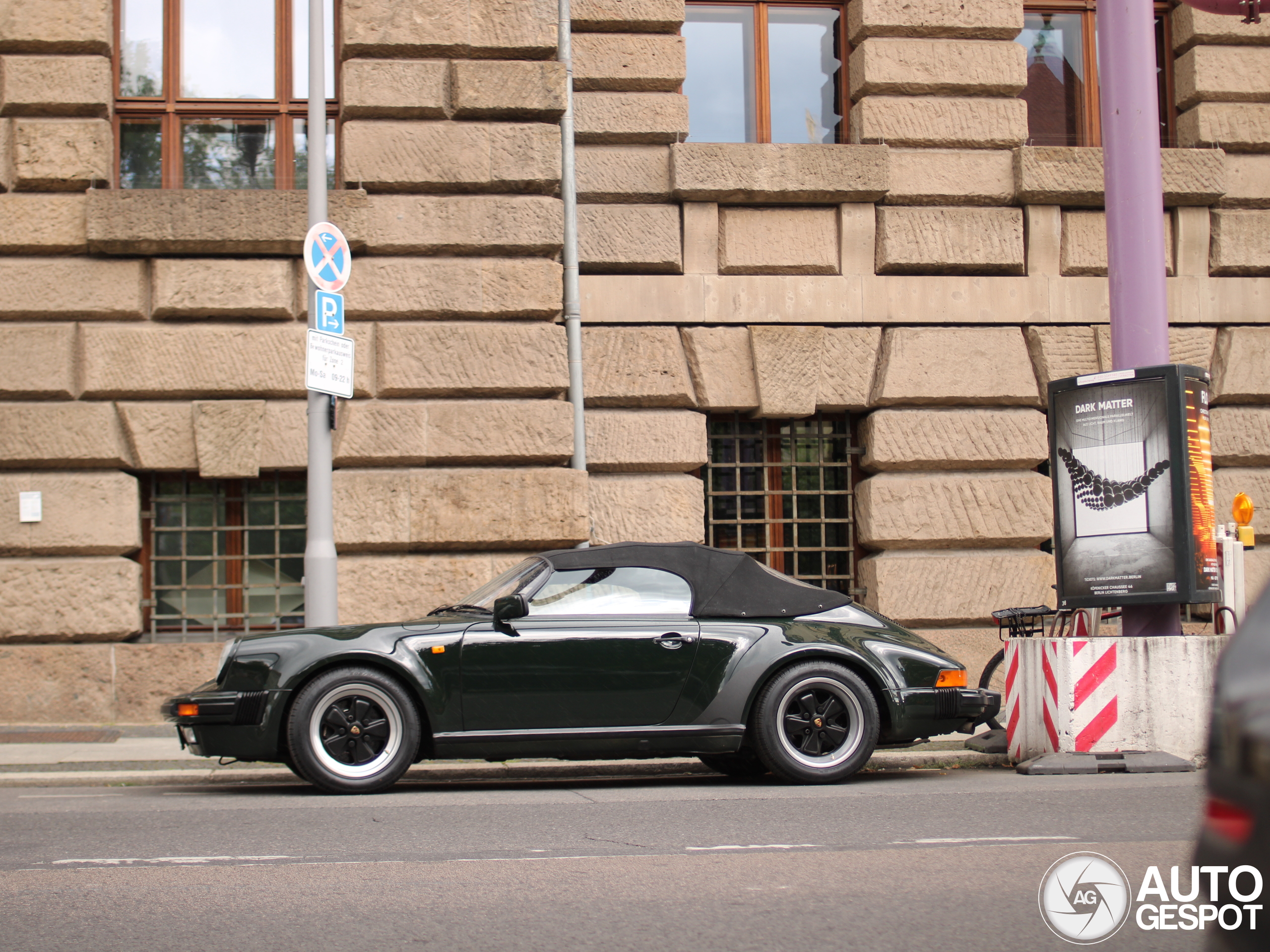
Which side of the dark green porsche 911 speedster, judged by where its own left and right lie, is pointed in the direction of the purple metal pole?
back

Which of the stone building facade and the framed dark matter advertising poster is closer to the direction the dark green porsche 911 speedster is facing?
the stone building facade

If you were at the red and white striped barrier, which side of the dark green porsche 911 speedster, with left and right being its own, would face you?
back

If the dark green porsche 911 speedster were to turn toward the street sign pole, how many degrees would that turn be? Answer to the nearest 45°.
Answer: approximately 45° to its right

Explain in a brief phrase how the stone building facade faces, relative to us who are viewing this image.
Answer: facing the viewer

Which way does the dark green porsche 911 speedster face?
to the viewer's left

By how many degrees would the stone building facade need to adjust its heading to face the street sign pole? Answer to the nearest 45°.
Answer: approximately 45° to its right

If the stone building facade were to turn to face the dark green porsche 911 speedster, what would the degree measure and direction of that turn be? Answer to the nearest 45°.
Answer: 0° — it already faces it

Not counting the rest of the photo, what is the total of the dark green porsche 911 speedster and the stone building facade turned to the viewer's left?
1

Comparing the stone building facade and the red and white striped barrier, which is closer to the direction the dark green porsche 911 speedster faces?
the stone building facade

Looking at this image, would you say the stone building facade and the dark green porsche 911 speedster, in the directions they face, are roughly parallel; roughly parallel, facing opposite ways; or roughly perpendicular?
roughly perpendicular

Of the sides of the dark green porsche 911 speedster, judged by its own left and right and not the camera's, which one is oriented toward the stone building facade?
right

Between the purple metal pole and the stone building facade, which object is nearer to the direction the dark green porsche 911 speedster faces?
the stone building facade

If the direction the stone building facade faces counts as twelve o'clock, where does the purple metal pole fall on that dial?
The purple metal pole is roughly at 10 o'clock from the stone building facade.

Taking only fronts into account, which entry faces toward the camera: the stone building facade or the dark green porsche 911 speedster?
the stone building facade
